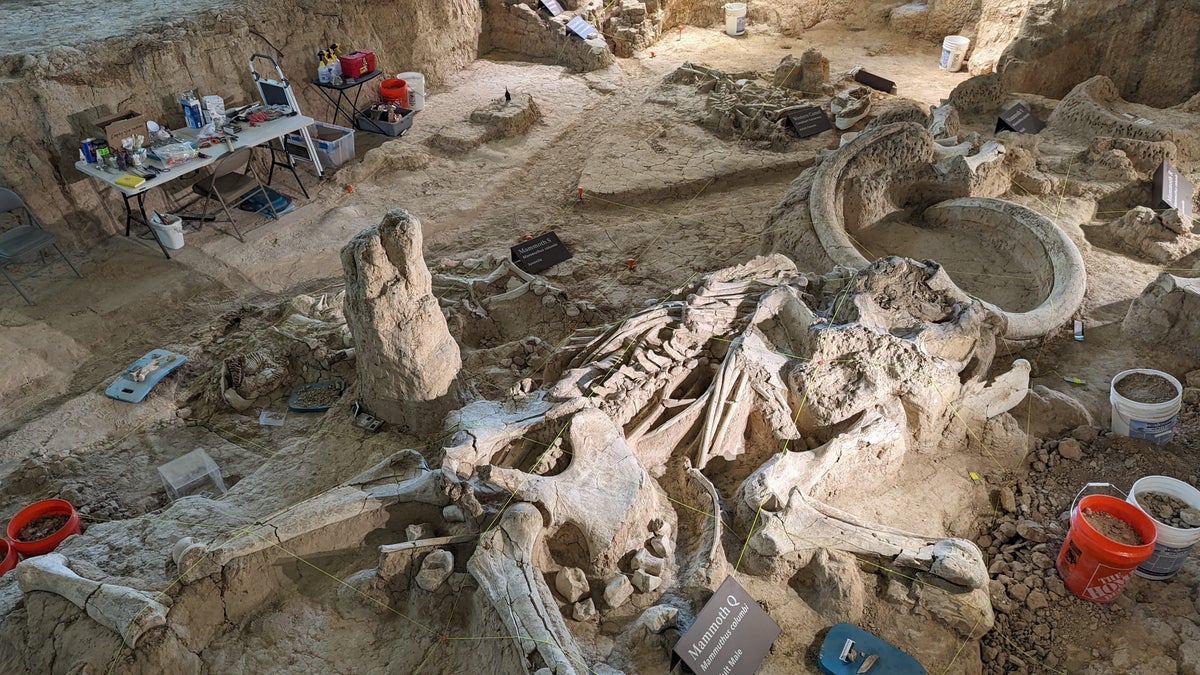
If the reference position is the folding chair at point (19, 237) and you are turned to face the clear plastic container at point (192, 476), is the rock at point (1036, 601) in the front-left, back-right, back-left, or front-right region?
front-left

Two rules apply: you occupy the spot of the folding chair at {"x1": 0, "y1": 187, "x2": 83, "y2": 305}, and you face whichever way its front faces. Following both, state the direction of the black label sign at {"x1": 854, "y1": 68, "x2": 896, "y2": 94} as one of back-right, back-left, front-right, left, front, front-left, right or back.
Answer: front-left

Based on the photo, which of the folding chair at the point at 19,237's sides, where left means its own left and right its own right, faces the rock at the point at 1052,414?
front

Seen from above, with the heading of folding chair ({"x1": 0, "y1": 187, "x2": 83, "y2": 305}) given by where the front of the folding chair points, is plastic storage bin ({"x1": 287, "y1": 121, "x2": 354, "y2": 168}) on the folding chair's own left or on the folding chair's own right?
on the folding chair's own left

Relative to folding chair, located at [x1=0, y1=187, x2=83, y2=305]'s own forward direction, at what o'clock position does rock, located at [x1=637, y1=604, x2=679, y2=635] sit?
The rock is roughly at 1 o'clock from the folding chair.

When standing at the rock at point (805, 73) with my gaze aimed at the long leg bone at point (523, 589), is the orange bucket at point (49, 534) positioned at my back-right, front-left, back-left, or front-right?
front-right

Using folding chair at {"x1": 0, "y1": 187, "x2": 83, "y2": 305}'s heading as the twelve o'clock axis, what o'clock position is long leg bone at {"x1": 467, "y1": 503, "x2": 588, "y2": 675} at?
The long leg bone is roughly at 1 o'clock from the folding chair.

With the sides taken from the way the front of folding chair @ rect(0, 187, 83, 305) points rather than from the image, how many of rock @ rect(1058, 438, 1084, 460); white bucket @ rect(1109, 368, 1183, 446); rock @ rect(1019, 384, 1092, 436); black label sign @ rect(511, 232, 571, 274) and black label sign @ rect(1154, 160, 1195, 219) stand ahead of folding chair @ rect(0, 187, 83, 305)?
5

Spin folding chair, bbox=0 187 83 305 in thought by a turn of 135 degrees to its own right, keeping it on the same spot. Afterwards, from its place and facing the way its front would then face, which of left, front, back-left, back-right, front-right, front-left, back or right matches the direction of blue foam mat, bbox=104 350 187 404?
left

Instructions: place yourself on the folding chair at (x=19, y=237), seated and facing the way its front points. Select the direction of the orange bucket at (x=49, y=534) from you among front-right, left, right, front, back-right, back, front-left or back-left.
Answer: front-right

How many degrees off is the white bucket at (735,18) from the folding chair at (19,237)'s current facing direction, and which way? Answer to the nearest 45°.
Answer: approximately 45° to its left

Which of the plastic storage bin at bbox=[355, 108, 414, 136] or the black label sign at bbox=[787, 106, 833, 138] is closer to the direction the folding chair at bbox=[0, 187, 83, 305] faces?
the black label sign

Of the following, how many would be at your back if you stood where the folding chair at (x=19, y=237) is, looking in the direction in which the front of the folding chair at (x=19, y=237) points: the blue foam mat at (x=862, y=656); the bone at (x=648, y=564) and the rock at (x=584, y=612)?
0

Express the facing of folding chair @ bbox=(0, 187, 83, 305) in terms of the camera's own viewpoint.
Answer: facing the viewer and to the right of the viewer

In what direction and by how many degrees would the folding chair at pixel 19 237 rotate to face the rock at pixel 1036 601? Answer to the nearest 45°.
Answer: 0° — it already faces it

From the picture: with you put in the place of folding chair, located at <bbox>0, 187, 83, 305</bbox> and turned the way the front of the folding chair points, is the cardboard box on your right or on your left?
on your left

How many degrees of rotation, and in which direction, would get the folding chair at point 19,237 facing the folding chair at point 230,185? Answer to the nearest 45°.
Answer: approximately 45° to its left

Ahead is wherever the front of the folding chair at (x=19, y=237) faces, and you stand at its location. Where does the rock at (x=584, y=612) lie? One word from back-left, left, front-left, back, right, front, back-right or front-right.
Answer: front-right

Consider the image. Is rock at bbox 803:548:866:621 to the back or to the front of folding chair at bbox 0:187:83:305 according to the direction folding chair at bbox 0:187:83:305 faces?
to the front

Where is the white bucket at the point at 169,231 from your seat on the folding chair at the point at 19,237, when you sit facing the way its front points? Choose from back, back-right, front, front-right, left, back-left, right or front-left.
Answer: front-left

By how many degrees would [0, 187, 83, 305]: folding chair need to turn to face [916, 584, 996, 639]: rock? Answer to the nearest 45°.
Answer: approximately 45° to its right

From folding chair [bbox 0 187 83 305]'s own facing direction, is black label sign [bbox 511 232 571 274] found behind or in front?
in front

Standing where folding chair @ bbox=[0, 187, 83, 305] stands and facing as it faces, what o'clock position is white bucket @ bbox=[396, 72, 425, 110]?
The white bucket is roughly at 10 o'clock from the folding chair.

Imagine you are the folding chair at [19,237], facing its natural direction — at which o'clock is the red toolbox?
The red toolbox is roughly at 10 o'clock from the folding chair.
